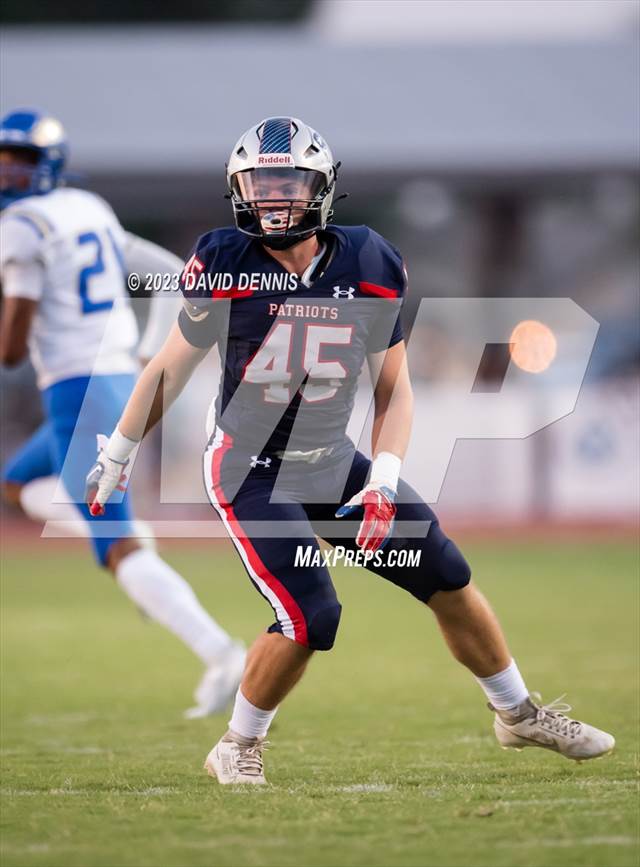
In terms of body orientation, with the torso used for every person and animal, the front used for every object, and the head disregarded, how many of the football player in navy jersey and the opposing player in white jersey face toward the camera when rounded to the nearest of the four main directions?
1

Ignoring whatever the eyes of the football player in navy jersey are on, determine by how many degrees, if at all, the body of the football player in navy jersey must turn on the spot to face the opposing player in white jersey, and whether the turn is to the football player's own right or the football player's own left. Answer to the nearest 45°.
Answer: approximately 135° to the football player's own right
